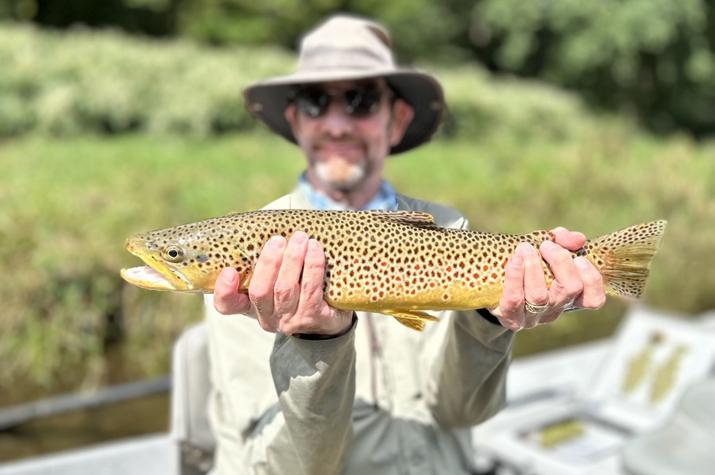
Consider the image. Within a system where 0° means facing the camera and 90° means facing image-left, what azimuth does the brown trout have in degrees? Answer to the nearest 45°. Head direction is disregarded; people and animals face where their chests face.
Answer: approximately 90°

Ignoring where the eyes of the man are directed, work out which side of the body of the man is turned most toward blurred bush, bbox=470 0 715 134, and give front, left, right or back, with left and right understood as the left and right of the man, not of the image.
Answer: back

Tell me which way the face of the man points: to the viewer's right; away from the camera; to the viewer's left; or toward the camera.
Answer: toward the camera

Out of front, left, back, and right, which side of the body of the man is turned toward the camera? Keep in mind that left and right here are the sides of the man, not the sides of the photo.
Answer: front
